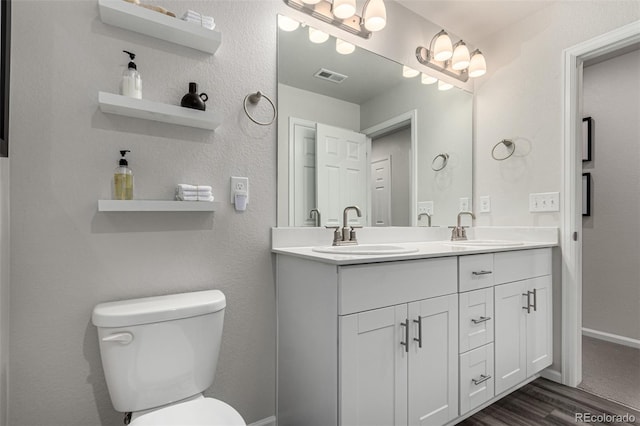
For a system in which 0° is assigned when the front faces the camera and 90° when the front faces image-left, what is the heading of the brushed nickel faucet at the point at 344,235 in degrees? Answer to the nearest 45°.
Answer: approximately 315°

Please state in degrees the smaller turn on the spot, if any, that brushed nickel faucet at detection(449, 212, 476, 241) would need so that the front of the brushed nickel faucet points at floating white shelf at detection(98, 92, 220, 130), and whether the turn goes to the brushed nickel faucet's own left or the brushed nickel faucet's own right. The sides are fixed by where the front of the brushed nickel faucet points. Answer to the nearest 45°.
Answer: approximately 90° to the brushed nickel faucet's own right

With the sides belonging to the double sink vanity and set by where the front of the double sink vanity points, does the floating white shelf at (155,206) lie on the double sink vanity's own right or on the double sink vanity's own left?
on the double sink vanity's own right

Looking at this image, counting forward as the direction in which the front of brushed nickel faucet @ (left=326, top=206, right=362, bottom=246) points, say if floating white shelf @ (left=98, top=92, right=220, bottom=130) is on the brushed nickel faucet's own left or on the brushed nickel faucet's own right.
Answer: on the brushed nickel faucet's own right

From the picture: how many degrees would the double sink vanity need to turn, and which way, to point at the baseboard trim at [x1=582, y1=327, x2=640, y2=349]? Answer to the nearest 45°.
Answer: approximately 90° to its left

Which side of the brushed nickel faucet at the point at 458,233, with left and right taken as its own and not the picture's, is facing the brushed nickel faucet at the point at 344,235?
right

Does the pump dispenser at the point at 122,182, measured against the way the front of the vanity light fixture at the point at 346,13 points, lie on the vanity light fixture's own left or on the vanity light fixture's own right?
on the vanity light fixture's own right

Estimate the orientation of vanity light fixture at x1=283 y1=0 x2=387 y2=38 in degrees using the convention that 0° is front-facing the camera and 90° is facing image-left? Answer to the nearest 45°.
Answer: approximately 315°
